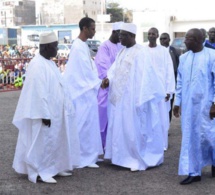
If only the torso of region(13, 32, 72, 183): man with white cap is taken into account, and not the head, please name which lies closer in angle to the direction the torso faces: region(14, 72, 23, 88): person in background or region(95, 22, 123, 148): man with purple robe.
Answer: the man with purple robe

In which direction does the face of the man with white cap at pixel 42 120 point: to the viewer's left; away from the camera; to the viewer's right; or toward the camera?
to the viewer's right

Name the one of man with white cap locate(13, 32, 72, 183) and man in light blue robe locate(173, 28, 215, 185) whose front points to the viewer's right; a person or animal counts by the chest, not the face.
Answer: man with white cap locate(13, 32, 72, 183)

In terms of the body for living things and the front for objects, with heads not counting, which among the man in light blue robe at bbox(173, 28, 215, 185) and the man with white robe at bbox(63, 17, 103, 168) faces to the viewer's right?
the man with white robe at bbox(63, 17, 103, 168)

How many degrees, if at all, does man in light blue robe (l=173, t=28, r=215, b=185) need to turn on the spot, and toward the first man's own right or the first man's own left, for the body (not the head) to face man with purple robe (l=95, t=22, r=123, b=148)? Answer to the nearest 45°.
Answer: approximately 90° to the first man's own right

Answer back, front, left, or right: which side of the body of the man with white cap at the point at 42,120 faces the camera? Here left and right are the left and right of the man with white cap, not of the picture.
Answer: right

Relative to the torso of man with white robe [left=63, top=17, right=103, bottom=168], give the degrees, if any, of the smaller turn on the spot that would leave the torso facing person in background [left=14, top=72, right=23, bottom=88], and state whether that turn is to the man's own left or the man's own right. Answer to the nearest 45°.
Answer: approximately 90° to the man's own left

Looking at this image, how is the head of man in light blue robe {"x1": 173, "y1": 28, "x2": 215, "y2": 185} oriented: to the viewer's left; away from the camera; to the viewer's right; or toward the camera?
to the viewer's left

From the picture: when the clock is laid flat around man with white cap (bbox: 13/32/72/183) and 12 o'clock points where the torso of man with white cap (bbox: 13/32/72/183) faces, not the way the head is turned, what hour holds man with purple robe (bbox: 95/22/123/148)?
man with purple robe (bbox: 95/22/123/148) is roughly at 10 o'clock from man with white cap (bbox: 13/32/72/183).

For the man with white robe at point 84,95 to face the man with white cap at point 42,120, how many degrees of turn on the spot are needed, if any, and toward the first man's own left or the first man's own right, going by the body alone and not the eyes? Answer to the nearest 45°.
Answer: approximately 135° to the first man's own right

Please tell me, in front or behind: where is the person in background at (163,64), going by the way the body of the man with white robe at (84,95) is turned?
in front

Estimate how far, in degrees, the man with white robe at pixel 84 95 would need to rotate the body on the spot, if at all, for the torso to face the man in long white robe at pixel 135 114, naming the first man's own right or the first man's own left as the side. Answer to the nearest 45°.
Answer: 0° — they already face them

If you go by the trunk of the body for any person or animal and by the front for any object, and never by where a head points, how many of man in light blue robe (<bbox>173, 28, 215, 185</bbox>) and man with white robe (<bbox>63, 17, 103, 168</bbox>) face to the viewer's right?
1

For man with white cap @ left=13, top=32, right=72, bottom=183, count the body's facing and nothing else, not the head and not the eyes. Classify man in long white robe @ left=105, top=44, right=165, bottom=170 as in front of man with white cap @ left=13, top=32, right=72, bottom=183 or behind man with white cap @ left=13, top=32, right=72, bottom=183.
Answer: in front

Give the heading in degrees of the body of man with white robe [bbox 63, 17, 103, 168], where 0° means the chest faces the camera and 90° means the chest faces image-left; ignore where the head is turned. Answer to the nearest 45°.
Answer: approximately 270°

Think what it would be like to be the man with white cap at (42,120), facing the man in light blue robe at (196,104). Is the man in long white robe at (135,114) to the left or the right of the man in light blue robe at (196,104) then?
left

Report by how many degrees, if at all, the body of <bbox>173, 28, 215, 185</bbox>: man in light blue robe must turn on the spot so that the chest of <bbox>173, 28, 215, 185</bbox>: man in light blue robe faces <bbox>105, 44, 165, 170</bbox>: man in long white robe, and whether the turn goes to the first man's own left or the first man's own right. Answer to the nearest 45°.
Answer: approximately 90° to the first man's own right

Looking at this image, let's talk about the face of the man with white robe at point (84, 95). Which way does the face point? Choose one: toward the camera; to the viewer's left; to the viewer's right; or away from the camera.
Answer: to the viewer's right
